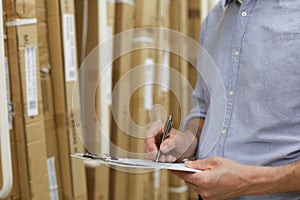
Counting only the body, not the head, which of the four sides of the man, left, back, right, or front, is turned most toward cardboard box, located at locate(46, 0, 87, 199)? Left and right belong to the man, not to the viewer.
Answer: right

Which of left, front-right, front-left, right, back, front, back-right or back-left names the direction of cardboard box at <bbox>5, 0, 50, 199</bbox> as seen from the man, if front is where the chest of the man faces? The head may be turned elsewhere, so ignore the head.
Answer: front-right

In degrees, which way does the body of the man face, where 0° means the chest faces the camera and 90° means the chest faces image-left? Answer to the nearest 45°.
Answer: approximately 45°

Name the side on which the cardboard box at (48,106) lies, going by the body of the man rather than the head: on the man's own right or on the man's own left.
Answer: on the man's own right
